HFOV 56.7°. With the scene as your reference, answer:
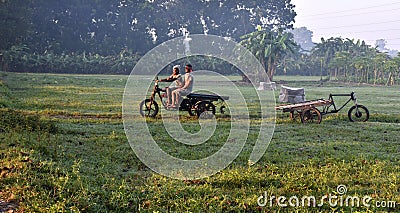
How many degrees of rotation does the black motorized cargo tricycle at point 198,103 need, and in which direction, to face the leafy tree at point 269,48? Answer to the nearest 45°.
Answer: approximately 90° to its right

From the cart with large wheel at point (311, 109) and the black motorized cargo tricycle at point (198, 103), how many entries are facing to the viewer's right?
1

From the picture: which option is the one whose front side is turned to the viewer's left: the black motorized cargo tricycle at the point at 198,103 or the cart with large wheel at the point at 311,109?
the black motorized cargo tricycle at the point at 198,103

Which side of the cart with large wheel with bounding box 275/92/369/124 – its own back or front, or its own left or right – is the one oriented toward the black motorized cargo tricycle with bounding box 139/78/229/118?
back

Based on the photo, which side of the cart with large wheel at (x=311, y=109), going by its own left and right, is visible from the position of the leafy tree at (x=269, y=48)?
left

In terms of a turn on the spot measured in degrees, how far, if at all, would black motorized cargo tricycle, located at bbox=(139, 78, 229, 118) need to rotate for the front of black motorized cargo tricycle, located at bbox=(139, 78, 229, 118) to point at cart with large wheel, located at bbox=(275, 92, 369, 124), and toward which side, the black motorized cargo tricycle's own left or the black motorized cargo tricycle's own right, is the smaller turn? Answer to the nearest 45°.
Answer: approximately 180°

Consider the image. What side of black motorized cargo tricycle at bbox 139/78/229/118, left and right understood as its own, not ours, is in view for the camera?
left

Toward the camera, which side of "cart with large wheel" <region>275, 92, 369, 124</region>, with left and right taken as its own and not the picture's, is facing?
right

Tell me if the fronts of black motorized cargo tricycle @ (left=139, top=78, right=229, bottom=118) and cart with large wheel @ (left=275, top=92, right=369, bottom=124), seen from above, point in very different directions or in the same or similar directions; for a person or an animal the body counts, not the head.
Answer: very different directions
